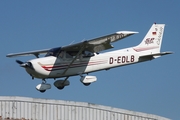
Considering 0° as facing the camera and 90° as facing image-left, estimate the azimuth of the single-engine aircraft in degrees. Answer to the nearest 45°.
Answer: approximately 45°
